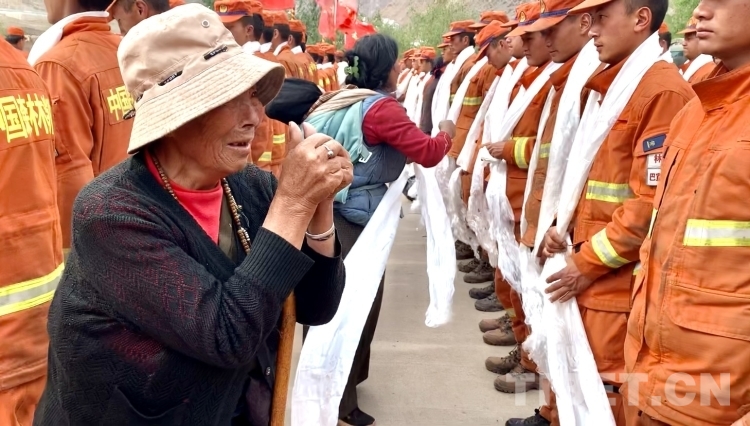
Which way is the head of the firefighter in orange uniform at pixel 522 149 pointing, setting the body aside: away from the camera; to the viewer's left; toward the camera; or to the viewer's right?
to the viewer's left

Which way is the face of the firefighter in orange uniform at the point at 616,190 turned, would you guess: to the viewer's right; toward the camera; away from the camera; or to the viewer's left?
to the viewer's left

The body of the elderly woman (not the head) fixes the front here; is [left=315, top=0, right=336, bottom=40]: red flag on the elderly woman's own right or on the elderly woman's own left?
on the elderly woman's own left

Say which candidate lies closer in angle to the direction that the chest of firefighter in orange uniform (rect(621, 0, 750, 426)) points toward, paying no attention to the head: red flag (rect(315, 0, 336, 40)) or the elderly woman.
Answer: the elderly woman

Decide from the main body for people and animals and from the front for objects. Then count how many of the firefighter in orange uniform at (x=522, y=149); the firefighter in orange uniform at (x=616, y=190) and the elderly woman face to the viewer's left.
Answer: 2

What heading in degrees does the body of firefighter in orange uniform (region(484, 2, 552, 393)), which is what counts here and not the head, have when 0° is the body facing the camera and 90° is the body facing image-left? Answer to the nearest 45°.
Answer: approximately 90°

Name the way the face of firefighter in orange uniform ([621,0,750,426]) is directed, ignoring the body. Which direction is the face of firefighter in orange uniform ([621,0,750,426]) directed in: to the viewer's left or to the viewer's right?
to the viewer's left

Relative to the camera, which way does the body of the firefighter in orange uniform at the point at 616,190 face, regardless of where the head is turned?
to the viewer's left

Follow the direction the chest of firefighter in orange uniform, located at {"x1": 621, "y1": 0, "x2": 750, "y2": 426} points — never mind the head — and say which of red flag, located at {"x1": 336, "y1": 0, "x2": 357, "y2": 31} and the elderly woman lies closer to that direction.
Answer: the elderly woman

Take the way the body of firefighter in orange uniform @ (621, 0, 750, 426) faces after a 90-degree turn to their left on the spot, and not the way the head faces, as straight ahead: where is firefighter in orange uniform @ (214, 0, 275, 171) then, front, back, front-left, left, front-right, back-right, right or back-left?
back

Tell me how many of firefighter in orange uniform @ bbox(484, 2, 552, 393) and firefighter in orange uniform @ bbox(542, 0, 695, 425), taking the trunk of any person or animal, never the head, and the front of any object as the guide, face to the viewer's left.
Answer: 2

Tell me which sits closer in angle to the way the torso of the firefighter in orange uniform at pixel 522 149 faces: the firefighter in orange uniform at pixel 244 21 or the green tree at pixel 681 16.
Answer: the firefighter in orange uniform

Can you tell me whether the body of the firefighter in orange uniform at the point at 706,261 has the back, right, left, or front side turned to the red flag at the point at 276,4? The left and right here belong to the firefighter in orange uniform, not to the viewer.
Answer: right

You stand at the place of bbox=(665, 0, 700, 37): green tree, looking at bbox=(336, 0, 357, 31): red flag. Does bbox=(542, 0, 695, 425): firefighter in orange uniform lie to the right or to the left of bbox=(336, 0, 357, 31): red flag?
left

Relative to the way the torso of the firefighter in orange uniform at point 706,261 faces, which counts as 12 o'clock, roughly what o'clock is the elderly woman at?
The elderly woman is roughly at 12 o'clock from the firefighter in orange uniform.
